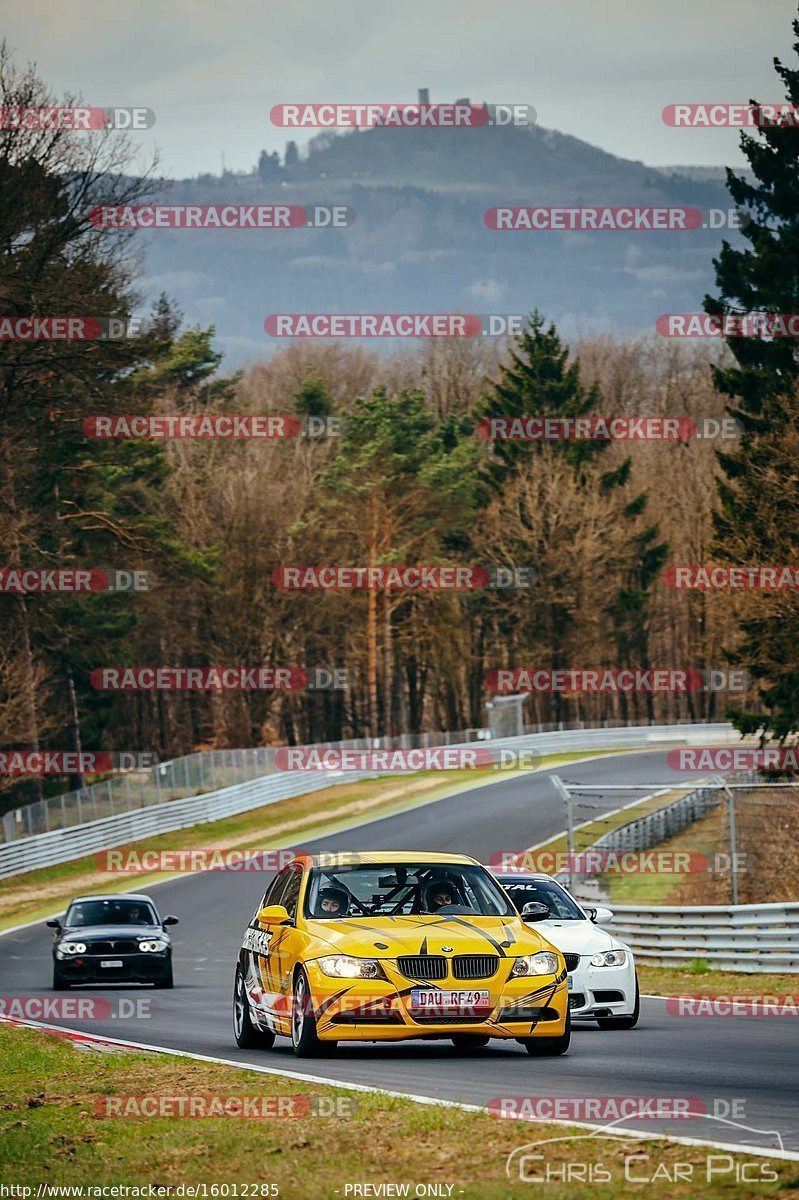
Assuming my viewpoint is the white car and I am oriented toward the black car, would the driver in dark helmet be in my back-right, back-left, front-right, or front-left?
back-left

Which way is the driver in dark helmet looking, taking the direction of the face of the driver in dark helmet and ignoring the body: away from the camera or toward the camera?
toward the camera

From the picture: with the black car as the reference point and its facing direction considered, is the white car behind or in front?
in front

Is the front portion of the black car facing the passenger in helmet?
yes

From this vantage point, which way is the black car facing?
toward the camera

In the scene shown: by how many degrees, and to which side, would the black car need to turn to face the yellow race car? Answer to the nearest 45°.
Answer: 0° — it already faces it

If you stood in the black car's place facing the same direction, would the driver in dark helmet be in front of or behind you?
in front

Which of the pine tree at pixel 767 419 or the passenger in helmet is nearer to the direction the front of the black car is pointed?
the passenger in helmet

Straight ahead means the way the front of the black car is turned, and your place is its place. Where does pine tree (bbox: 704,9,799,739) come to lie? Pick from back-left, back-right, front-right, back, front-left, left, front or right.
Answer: back-left

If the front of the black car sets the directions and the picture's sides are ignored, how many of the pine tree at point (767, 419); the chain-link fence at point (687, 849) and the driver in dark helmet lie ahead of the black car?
1

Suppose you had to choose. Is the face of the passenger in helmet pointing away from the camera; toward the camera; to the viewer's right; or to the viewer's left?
toward the camera

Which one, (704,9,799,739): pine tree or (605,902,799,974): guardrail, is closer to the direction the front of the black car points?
the guardrail

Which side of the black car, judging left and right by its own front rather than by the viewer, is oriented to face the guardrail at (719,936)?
left

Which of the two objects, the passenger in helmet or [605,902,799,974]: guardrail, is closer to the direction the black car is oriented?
the passenger in helmet

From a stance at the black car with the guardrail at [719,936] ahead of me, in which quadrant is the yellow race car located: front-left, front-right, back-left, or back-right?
front-right

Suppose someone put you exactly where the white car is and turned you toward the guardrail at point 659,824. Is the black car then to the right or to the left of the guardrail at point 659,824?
left
